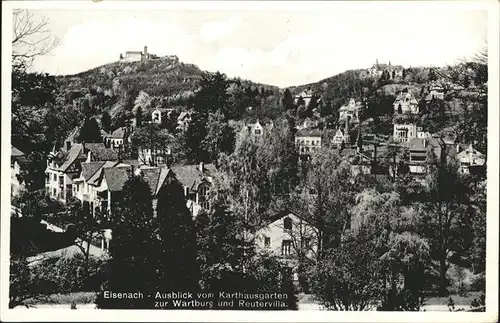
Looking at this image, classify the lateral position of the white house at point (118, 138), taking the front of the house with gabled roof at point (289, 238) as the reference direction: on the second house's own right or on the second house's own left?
on the second house's own right

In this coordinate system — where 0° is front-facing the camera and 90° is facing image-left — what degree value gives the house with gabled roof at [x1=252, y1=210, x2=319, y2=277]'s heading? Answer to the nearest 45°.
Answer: approximately 0°
